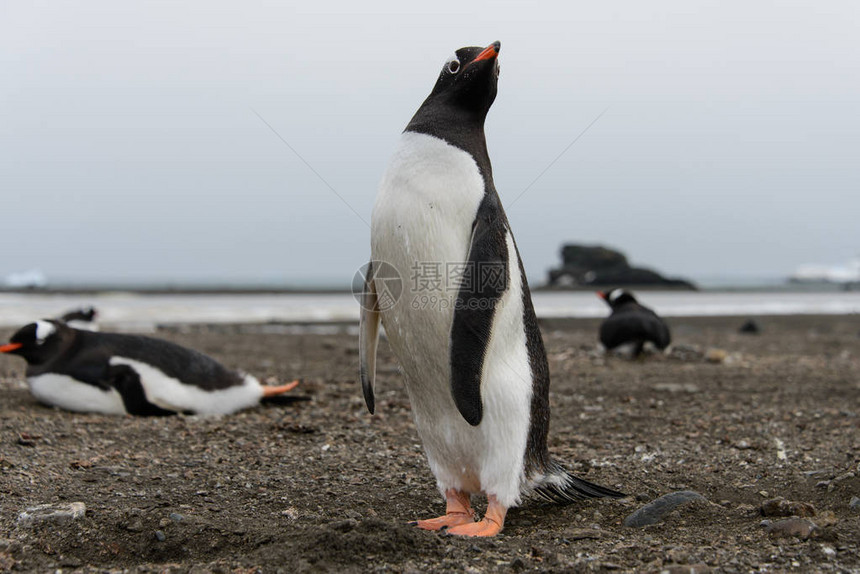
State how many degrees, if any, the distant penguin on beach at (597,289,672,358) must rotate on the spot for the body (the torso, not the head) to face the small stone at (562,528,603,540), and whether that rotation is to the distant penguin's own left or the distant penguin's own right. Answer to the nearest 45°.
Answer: approximately 135° to the distant penguin's own left

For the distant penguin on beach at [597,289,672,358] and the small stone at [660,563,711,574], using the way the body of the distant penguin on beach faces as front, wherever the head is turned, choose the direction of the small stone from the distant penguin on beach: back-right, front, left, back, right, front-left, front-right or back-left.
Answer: back-left

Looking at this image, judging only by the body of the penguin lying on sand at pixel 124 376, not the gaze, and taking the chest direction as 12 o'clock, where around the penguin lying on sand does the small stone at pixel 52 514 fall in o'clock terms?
The small stone is roughly at 9 o'clock from the penguin lying on sand.

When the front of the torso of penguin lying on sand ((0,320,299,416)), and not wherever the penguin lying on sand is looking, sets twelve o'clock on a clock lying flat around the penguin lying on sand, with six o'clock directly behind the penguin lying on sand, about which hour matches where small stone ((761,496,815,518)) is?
The small stone is roughly at 8 o'clock from the penguin lying on sand.

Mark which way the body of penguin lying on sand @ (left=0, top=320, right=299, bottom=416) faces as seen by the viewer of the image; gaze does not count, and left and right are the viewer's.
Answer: facing to the left of the viewer

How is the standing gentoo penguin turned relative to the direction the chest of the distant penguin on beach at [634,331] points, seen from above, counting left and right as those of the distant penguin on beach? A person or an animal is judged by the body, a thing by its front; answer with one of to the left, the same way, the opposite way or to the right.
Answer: to the left

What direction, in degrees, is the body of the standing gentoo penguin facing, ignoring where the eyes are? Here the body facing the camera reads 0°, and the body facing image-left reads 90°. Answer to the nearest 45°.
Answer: approximately 45°

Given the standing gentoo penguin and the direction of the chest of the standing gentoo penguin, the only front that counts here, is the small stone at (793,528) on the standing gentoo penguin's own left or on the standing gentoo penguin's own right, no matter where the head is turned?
on the standing gentoo penguin's own left
